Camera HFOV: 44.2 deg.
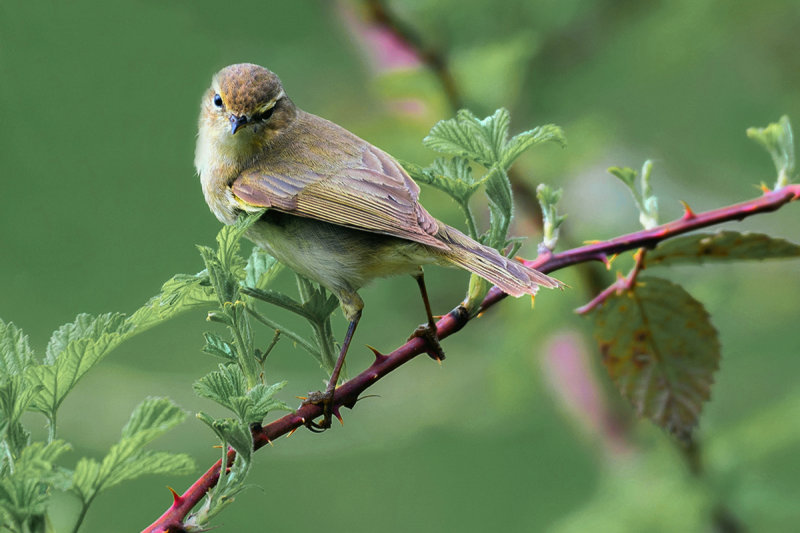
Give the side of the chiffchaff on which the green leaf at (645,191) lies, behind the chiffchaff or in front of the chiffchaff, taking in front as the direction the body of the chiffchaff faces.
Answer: behind

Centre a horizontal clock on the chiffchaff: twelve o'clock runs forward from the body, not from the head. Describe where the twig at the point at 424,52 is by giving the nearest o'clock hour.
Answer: The twig is roughly at 4 o'clock from the chiffchaff.

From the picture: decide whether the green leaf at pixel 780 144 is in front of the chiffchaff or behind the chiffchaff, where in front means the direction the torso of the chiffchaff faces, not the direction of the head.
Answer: behind

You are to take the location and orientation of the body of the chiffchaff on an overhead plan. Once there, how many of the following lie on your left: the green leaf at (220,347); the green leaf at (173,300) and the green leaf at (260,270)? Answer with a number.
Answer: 3

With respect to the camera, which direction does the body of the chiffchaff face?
to the viewer's left

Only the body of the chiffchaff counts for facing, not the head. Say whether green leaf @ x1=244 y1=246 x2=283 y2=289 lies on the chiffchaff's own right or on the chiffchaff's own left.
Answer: on the chiffchaff's own left

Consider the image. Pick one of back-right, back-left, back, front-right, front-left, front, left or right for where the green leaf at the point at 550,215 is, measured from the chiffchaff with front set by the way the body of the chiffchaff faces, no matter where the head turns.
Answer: back-left

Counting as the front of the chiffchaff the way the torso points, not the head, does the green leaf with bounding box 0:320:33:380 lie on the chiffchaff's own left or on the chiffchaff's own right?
on the chiffchaff's own left

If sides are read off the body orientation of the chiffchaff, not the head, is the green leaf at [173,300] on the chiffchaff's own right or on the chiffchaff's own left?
on the chiffchaff's own left
